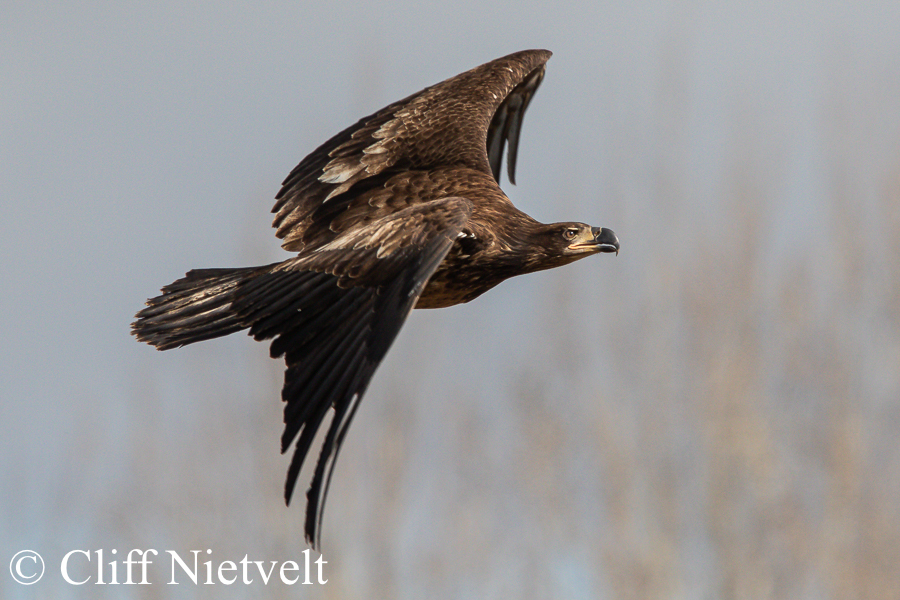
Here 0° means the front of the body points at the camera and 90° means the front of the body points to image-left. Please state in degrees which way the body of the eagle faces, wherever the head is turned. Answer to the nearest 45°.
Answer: approximately 270°
